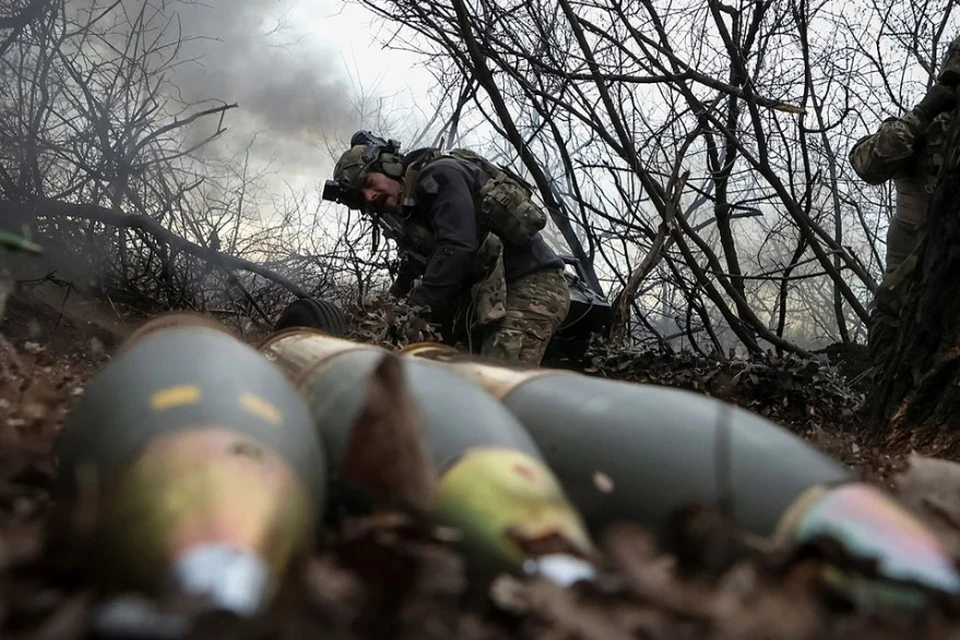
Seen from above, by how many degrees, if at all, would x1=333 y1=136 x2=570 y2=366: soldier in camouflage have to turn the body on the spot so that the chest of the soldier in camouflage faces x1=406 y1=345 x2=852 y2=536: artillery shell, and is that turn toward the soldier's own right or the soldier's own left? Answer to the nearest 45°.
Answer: approximately 90° to the soldier's own left

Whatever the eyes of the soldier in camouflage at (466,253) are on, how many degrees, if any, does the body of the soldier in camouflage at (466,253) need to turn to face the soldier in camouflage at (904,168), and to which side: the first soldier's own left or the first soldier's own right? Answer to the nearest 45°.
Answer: approximately 180°

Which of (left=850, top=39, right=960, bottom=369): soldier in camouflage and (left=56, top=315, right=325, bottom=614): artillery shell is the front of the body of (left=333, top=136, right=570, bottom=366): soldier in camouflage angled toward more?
the artillery shell

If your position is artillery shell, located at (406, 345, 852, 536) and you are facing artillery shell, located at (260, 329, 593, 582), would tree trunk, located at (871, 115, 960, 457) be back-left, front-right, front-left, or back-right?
back-right

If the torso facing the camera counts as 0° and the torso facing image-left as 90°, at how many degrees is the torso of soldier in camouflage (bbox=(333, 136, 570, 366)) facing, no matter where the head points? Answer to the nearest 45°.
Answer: approximately 90°

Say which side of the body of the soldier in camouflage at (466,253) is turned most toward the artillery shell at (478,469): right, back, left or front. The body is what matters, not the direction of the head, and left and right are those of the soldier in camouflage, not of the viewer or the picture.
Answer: left

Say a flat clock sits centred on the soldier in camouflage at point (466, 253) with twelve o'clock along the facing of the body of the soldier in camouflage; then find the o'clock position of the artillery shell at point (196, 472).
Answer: The artillery shell is roughly at 9 o'clock from the soldier in camouflage.
